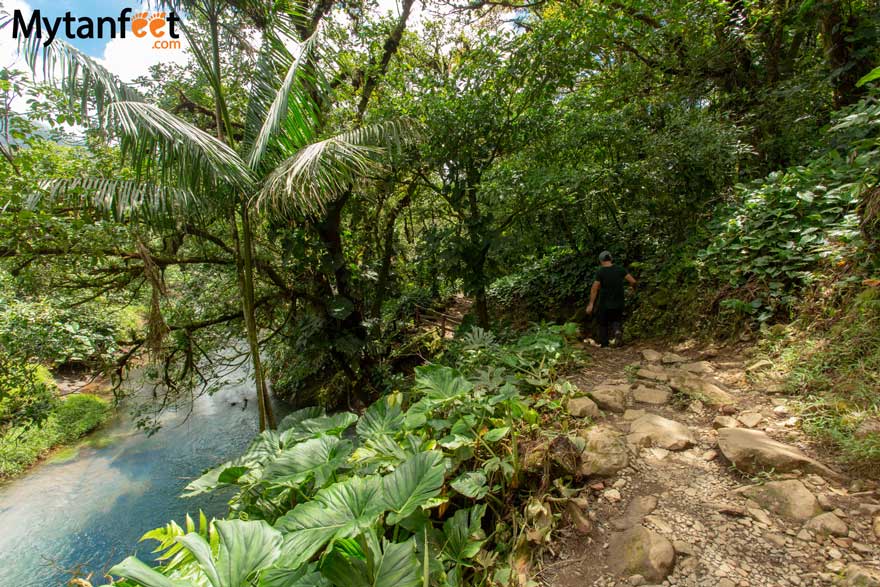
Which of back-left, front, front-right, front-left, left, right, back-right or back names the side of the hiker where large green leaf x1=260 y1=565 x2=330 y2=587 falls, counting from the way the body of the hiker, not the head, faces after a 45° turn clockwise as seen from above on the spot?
back-right

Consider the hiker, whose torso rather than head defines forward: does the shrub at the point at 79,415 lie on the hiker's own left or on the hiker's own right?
on the hiker's own left

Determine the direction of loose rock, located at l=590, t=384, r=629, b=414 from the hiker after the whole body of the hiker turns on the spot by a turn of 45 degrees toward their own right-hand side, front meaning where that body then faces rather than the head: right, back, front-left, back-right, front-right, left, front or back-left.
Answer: back-right

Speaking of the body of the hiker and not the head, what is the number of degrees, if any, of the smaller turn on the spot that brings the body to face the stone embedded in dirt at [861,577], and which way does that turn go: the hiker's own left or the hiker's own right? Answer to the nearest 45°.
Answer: approximately 180°

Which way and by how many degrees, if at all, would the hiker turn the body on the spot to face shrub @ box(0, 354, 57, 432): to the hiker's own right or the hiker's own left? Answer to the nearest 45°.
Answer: approximately 135° to the hiker's own left

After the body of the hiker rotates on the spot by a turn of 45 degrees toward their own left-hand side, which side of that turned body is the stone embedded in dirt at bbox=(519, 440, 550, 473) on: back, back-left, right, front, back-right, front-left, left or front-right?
back-left

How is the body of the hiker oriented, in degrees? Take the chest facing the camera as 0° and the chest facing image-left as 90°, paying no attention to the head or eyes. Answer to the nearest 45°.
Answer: approximately 180°

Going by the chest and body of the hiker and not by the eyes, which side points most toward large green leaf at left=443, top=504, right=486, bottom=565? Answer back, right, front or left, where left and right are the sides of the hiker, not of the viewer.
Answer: back

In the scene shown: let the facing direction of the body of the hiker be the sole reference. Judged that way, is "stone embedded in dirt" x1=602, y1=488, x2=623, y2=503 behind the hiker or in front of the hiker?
behind

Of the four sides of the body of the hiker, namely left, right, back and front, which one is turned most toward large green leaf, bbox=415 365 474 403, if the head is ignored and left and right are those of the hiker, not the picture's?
back

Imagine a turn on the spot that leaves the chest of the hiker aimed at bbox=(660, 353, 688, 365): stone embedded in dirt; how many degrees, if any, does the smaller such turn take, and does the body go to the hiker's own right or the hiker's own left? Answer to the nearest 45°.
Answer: approximately 135° to the hiker's own right

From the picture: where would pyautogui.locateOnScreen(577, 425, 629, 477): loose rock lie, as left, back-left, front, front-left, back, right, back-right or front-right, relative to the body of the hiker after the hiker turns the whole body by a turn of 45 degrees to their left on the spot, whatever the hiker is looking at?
back-left
